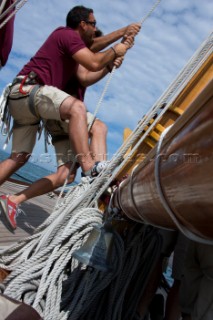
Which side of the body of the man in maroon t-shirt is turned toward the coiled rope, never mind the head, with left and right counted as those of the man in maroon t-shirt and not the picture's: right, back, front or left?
right

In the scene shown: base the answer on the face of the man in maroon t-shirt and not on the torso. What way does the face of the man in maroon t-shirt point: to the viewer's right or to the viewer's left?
to the viewer's right

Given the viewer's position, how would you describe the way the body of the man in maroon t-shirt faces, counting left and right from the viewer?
facing to the right of the viewer
